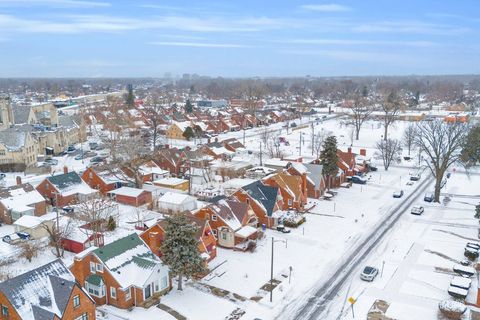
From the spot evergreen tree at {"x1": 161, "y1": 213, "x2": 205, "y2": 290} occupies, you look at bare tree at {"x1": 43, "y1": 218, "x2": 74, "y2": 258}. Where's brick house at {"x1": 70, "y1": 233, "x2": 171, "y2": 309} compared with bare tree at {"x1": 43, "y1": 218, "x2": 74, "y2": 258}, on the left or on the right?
left

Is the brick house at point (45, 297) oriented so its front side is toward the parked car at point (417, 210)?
no

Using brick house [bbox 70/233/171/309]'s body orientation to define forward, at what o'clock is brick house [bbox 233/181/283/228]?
brick house [bbox 233/181/283/228] is roughly at 9 o'clock from brick house [bbox 70/233/171/309].

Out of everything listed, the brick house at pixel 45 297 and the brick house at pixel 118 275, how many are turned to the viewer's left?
0

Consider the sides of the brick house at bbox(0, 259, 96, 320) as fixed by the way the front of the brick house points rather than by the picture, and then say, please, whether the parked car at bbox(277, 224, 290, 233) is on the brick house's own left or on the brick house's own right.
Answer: on the brick house's own left

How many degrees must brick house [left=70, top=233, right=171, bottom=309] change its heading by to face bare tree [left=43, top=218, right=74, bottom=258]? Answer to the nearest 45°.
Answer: approximately 180°

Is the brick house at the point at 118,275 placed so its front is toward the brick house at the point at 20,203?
no

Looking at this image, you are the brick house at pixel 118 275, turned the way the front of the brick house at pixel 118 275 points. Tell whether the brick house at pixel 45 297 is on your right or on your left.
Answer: on your right

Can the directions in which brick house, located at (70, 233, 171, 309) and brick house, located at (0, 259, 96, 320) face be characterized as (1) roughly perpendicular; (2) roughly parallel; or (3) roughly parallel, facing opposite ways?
roughly parallel

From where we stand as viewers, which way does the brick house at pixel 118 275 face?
facing the viewer and to the right of the viewer

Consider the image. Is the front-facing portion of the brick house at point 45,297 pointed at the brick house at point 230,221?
no

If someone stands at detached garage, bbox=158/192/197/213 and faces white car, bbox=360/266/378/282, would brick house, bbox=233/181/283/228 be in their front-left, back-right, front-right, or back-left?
front-left

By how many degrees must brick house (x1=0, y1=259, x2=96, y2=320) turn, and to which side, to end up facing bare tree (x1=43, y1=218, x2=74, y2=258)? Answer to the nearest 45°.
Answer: approximately 135° to its left

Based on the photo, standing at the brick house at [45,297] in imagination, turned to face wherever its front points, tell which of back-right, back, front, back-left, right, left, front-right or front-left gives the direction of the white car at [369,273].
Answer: front-left
